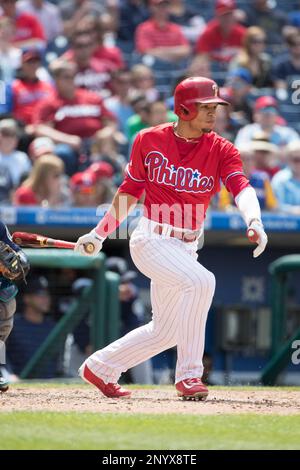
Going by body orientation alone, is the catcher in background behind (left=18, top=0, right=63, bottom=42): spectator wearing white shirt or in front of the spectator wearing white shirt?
in front

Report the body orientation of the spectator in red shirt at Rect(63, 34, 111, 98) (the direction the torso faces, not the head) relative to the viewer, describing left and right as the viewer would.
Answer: facing the viewer

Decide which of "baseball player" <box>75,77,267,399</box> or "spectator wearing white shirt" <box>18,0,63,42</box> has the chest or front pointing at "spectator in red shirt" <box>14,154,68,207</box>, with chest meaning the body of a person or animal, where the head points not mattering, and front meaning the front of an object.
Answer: the spectator wearing white shirt

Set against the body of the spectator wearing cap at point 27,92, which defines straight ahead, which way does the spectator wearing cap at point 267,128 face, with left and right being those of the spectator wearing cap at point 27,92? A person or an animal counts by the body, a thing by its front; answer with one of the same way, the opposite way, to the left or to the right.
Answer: the same way

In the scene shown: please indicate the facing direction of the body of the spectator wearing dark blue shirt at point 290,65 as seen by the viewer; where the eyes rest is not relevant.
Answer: toward the camera

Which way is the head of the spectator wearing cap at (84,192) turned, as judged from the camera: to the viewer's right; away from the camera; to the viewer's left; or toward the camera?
toward the camera

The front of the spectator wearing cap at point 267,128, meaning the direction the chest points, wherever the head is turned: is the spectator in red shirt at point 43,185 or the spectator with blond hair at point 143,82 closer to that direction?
the spectator in red shirt

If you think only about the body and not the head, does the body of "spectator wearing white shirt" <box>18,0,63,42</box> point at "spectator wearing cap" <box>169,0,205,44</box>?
no

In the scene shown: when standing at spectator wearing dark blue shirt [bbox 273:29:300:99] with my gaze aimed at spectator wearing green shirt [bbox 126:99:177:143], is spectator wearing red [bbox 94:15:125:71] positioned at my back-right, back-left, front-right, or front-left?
front-right

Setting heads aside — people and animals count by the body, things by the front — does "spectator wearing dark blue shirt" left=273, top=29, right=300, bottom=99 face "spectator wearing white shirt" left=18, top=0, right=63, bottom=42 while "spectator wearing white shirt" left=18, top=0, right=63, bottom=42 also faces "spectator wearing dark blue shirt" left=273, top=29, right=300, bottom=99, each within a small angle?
no

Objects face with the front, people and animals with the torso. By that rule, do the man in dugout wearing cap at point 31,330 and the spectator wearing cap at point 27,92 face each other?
no

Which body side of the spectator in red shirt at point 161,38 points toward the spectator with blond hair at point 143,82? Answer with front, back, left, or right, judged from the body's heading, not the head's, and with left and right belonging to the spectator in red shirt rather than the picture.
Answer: front

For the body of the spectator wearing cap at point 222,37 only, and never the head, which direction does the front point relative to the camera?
toward the camera

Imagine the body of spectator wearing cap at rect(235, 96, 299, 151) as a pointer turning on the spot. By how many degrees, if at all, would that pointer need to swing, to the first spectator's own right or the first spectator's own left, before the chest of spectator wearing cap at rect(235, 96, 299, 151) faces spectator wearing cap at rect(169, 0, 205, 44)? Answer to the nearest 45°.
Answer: approximately 135° to the first spectator's own right

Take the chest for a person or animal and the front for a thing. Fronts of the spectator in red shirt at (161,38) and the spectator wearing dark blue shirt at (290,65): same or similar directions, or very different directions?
same or similar directions

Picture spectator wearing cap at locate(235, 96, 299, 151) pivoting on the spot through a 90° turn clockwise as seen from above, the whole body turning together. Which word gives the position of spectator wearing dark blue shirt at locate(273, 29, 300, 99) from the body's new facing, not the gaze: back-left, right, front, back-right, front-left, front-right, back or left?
right

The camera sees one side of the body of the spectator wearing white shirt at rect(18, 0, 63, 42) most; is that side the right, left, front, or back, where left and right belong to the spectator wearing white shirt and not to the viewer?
front

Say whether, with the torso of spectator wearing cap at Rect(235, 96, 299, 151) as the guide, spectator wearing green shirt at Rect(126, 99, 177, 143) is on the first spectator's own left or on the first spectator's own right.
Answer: on the first spectator's own right

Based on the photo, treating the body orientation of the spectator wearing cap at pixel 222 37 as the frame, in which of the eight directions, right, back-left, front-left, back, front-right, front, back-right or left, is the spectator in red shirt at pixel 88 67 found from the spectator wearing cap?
front-right

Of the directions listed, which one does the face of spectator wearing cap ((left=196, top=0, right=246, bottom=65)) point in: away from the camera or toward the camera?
toward the camera
